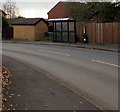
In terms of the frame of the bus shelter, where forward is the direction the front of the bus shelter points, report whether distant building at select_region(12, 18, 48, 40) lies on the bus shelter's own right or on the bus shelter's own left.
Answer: on the bus shelter's own right

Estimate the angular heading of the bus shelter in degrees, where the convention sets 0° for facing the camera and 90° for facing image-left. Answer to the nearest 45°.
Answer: approximately 45°

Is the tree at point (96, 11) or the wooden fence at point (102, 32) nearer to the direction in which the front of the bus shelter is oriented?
the wooden fence

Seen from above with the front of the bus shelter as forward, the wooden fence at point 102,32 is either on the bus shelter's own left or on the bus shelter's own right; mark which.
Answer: on the bus shelter's own left
